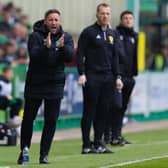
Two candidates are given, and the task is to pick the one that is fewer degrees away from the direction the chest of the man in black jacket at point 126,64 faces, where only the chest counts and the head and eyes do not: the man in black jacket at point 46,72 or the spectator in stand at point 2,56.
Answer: the man in black jacket

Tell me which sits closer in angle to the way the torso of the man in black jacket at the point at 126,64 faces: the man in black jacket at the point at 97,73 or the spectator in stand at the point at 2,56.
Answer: the man in black jacket

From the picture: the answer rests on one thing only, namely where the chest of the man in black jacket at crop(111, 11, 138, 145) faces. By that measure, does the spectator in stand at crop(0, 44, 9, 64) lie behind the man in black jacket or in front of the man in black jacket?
behind

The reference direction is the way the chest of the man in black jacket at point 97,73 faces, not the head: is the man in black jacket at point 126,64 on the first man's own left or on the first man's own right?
on the first man's own left

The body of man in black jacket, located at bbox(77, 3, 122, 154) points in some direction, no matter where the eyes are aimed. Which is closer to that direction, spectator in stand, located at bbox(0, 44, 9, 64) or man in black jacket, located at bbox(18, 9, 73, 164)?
the man in black jacket
